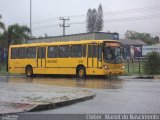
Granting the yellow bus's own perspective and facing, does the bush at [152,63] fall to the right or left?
on its left

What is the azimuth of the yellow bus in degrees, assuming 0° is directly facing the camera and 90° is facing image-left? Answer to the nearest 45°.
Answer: approximately 315°
